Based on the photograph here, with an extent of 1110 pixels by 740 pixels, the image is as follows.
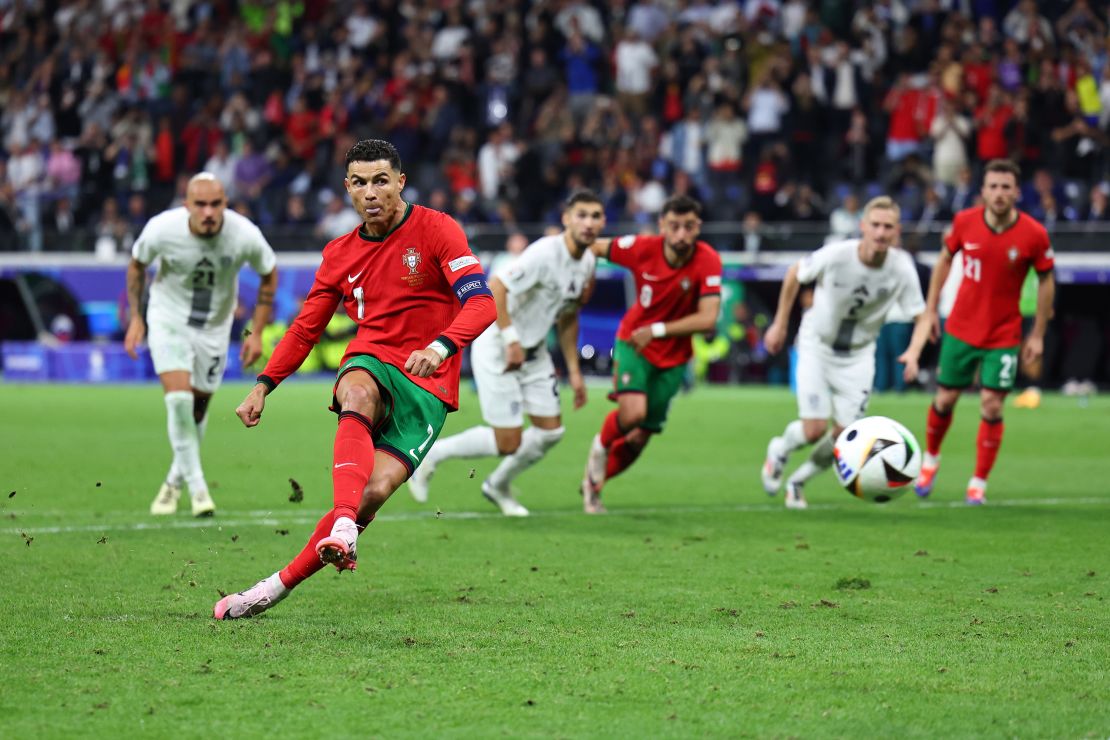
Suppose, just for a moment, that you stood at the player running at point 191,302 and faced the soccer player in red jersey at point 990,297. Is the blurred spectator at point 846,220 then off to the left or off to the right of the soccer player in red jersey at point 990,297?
left

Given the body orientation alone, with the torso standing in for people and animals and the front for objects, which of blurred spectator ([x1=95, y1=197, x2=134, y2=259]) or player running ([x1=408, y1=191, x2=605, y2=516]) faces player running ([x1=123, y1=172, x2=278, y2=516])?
the blurred spectator

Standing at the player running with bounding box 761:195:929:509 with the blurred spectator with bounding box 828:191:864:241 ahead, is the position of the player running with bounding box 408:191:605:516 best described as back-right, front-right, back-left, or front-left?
back-left

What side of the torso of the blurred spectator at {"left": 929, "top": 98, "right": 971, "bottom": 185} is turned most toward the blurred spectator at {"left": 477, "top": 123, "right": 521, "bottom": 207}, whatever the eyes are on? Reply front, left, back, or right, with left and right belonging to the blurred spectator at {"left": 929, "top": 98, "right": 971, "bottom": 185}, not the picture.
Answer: right

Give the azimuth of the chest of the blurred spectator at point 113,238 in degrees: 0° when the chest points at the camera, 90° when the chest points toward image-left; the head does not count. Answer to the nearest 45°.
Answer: approximately 0°

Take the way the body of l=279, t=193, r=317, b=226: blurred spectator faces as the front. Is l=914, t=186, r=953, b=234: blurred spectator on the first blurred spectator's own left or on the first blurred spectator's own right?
on the first blurred spectator's own left

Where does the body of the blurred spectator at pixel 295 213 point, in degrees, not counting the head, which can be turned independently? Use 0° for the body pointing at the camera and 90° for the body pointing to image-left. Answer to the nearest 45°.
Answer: approximately 0°

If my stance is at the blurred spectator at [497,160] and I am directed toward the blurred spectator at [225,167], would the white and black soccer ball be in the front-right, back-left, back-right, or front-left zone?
back-left

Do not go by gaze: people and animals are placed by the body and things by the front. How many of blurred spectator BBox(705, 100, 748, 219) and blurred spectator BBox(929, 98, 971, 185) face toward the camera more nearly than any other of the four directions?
2

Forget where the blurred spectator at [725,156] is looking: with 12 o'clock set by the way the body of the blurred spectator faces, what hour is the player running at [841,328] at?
The player running is roughly at 12 o'clock from the blurred spectator.

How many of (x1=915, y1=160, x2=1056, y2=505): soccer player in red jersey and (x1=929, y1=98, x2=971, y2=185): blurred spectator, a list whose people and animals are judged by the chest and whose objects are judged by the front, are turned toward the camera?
2

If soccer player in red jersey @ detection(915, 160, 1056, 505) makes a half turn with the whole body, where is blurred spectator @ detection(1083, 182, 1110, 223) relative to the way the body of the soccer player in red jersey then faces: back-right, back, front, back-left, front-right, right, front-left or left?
front
